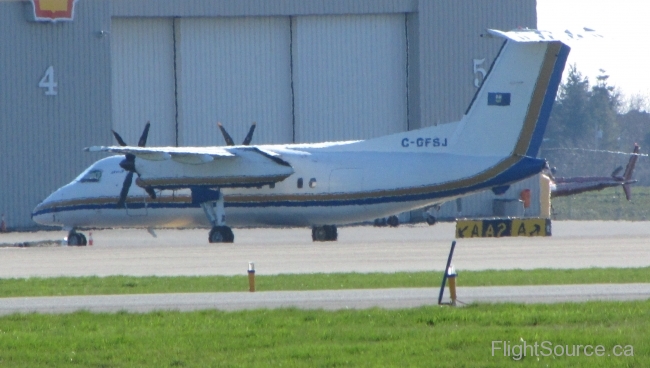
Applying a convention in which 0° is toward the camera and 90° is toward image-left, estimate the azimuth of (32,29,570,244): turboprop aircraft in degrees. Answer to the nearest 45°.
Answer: approximately 135°
